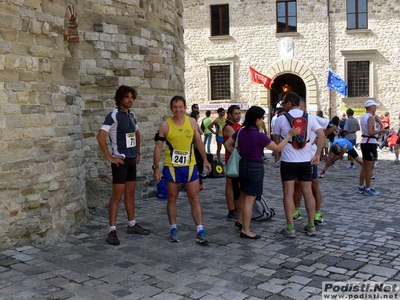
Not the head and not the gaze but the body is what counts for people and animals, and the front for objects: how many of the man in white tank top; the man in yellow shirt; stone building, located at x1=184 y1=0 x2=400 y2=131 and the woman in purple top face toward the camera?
2

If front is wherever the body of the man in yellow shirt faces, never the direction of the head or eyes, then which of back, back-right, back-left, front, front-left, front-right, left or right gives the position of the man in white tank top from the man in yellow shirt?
back-left

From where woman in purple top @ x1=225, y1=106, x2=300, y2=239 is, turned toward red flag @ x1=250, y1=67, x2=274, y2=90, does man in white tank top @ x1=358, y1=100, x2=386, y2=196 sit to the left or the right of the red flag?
right

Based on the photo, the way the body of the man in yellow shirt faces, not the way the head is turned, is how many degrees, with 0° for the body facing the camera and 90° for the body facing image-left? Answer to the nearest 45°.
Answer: approximately 0°

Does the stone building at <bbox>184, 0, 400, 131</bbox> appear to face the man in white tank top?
yes

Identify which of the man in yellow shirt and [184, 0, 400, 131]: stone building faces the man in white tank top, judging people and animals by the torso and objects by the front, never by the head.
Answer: the stone building

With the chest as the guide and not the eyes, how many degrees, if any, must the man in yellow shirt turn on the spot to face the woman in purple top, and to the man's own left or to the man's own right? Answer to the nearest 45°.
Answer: approximately 90° to the man's own left

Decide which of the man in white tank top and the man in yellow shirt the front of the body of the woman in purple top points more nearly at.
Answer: the man in white tank top

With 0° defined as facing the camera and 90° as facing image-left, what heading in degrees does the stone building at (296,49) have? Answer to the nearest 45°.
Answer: approximately 0°

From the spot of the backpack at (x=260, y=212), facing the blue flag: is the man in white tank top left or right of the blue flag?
right

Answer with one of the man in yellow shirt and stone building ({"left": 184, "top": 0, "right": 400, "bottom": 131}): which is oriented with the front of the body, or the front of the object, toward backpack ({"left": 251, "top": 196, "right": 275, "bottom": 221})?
the stone building
